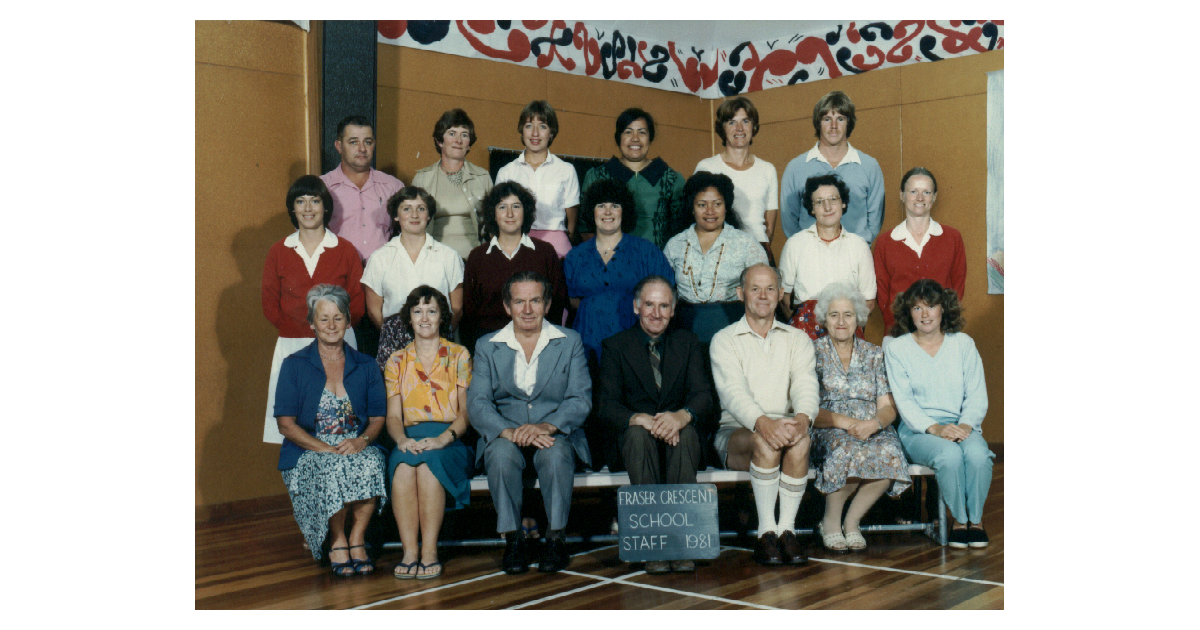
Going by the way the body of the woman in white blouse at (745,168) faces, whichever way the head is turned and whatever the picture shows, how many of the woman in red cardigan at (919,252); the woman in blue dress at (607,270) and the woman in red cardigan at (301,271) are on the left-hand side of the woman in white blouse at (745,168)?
1

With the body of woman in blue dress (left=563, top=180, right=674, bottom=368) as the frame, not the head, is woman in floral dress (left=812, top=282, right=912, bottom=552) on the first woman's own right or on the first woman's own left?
on the first woman's own left

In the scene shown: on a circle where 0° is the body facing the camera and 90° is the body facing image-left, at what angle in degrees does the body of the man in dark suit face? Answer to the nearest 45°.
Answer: approximately 0°

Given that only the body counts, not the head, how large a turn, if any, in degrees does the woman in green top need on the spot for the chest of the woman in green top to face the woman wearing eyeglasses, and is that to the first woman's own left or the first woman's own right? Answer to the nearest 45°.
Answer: approximately 90° to the first woman's own left

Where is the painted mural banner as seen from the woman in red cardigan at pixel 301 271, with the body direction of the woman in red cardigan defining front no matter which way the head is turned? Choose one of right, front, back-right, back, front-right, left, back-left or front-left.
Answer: left

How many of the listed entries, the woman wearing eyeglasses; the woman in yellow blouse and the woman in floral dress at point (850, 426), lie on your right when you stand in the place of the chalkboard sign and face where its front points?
1

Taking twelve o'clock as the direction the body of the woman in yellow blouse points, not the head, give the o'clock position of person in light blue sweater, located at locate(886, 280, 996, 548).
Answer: The person in light blue sweater is roughly at 9 o'clock from the woman in yellow blouse.
